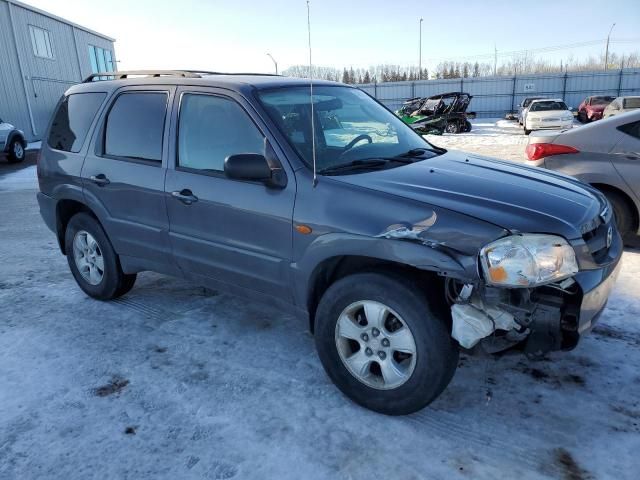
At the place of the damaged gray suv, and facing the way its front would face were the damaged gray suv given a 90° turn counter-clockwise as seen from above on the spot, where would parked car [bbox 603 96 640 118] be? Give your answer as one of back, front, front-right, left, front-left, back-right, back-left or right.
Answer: front

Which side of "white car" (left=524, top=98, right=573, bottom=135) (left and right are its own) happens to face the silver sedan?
front

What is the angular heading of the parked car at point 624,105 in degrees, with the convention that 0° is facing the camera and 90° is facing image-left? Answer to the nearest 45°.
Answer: approximately 45°

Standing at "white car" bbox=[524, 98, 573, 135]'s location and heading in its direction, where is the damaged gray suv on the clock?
The damaged gray suv is roughly at 12 o'clock from the white car.

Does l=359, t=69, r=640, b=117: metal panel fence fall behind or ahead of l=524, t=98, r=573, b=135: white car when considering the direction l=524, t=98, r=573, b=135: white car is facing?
behind

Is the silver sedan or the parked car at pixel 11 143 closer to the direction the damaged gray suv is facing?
the silver sedan

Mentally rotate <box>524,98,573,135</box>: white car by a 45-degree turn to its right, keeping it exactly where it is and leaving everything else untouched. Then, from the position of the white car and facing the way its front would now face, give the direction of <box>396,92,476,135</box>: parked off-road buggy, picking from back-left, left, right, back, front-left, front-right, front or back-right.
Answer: front-right

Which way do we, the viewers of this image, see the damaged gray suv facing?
facing the viewer and to the right of the viewer

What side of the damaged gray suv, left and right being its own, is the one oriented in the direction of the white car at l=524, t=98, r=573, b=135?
left

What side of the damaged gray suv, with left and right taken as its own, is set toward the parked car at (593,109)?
left

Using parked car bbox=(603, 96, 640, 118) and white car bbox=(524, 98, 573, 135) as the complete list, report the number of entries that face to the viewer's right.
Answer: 0

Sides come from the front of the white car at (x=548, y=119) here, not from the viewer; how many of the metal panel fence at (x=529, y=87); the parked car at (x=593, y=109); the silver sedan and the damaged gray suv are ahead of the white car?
2
